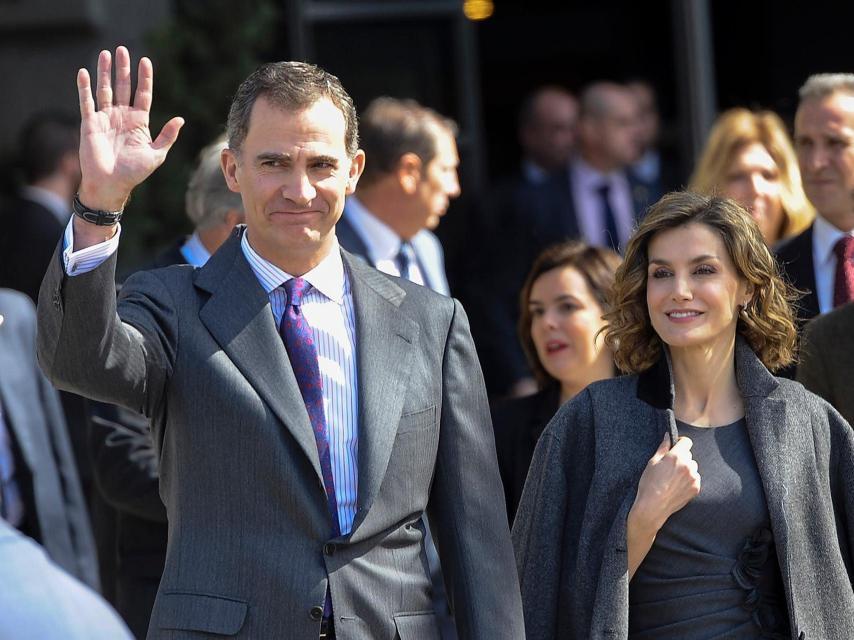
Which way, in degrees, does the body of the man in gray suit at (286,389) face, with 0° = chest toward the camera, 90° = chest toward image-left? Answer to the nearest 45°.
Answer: approximately 0°

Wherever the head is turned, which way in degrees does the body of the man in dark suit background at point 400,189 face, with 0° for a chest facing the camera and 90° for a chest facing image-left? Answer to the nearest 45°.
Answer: approximately 315°

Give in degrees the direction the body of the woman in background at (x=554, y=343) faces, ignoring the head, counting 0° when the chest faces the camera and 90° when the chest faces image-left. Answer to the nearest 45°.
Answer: approximately 45°

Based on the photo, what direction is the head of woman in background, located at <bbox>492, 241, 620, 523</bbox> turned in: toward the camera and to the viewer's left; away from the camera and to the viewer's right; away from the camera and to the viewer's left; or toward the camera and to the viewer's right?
toward the camera and to the viewer's left

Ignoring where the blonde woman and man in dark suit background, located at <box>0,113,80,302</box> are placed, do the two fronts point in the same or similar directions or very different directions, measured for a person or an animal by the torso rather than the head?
very different directions

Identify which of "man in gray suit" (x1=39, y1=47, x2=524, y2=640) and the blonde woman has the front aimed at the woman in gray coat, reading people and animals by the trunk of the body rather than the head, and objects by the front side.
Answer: the blonde woman

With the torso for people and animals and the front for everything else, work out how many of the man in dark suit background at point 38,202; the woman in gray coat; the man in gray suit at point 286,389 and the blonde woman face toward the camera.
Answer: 3

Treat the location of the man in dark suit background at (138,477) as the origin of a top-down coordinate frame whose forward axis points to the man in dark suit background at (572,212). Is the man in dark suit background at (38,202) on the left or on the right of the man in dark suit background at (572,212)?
left

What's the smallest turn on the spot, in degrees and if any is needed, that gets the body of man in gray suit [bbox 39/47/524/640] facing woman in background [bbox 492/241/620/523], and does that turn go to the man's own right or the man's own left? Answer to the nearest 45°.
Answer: approximately 135° to the man's own left
